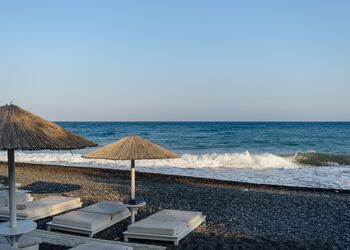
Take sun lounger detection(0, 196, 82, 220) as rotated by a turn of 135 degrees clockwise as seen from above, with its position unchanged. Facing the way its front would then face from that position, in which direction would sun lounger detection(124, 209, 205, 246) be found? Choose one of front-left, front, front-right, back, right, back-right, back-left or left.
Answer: front-left

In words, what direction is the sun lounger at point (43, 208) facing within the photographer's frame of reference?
facing away from the viewer and to the right of the viewer

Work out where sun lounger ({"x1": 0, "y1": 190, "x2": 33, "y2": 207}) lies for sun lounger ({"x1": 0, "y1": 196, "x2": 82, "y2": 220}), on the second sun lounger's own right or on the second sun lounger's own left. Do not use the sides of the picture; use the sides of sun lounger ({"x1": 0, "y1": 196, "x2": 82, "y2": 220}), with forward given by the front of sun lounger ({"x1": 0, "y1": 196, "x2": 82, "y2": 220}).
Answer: on the second sun lounger's own left
